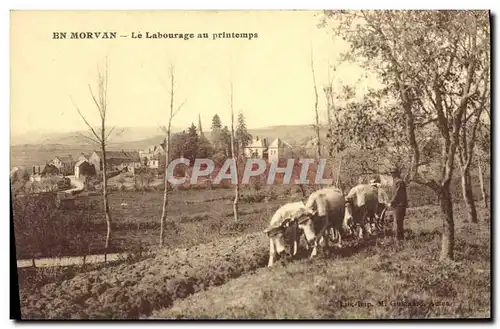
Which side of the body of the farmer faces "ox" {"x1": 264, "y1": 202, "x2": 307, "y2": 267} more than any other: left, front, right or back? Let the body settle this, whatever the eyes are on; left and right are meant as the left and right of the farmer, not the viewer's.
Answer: front

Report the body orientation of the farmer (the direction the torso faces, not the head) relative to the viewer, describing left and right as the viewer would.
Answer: facing to the left of the viewer

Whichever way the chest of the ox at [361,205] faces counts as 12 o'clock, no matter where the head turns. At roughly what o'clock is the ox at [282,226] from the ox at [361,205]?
the ox at [282,226] is roughly at 1 o'clock from the ox at [361,205].

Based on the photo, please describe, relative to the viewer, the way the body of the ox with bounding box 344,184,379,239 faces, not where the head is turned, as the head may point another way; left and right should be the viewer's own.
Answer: facing the viewer and to the left of the viewer

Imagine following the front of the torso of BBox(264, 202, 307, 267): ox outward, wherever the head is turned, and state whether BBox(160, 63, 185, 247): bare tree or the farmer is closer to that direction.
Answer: the bare tree
